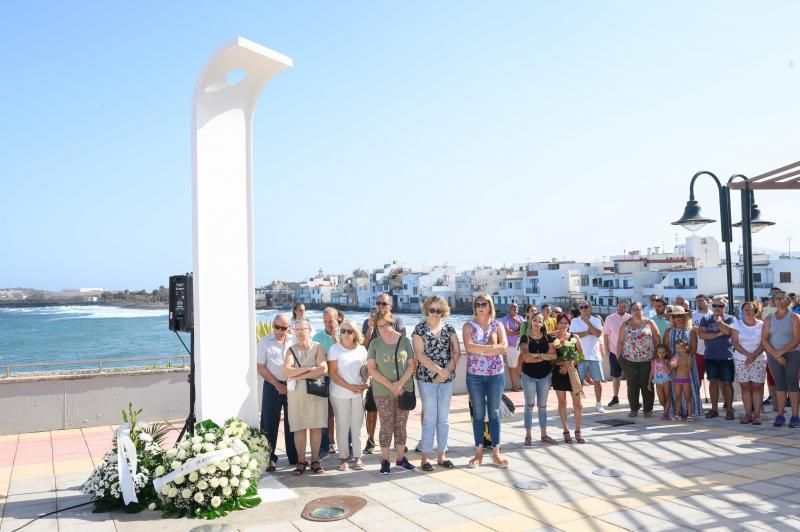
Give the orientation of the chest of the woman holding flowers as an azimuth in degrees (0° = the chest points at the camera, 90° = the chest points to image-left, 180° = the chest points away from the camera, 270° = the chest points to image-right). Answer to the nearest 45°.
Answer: approximately 0°

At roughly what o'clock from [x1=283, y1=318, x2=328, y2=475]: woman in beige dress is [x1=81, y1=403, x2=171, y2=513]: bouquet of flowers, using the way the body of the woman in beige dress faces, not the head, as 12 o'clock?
The bouquet of flowers is roughly at 2 o'clock from the woman in beige dress.

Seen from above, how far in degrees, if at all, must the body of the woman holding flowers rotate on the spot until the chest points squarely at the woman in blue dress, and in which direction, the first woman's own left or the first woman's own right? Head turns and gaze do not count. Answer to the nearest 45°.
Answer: approximately 135° to the first woman's own left
